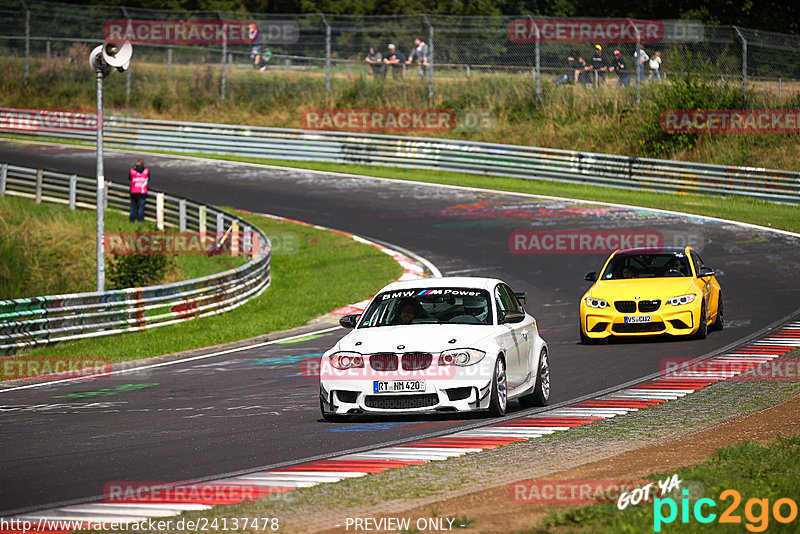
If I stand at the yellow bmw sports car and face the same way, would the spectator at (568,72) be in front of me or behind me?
behind

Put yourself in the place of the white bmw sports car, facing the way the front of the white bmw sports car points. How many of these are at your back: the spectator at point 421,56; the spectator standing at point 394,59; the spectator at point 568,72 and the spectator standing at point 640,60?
4

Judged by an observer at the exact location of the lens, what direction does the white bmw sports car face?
facing the viewer

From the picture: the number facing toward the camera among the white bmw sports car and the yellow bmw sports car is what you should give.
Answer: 2

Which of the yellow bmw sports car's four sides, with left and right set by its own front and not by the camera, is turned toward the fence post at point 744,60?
back

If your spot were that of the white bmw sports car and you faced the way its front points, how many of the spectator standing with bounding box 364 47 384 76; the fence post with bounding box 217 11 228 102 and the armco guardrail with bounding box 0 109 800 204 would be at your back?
3

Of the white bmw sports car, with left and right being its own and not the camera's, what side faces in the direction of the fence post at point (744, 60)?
back

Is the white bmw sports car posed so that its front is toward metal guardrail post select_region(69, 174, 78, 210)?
no

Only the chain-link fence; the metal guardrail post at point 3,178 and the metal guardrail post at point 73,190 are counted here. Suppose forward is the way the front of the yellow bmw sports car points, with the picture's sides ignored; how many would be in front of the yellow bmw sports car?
0

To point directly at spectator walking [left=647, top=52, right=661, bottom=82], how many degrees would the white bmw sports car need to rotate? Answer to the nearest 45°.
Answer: approximately 180°

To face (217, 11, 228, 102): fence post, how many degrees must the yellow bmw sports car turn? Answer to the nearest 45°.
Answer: approximately 135° to its right

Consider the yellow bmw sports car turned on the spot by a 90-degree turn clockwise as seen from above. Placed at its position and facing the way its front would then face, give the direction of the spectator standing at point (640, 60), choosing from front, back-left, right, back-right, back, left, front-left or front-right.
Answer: right

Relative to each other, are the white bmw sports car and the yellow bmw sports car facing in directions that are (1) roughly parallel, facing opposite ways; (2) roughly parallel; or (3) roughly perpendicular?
roughly parallel

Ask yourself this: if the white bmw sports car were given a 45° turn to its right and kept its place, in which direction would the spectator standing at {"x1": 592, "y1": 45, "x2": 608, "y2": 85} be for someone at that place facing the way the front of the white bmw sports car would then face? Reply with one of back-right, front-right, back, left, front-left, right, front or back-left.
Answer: back-right

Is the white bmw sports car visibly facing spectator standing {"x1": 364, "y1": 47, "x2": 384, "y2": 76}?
no

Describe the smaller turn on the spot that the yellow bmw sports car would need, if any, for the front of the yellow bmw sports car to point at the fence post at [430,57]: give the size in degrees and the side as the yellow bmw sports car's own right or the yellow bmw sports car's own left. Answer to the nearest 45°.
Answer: approximately 180°

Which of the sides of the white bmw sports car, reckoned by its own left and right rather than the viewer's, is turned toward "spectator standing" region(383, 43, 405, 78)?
back

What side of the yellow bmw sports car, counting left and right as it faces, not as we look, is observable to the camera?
front
